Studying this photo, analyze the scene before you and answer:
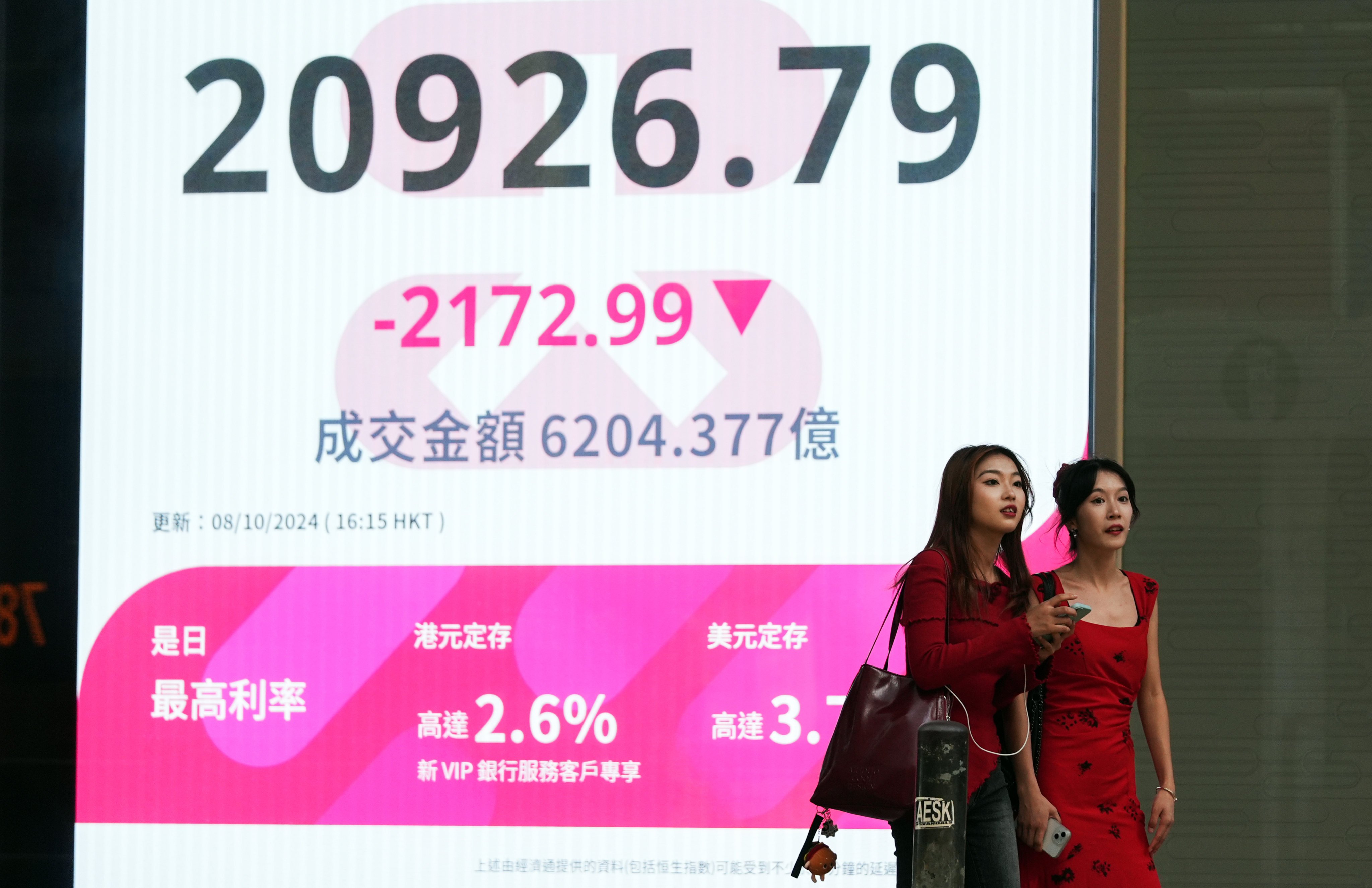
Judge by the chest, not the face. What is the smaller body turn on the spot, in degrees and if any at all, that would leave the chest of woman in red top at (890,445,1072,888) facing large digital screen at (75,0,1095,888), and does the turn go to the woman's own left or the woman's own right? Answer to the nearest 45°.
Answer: approximately 180°

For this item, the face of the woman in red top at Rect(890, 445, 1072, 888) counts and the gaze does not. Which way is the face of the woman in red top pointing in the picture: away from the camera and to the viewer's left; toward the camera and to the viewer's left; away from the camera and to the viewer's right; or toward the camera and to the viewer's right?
toward the camera and to the viewer's right
